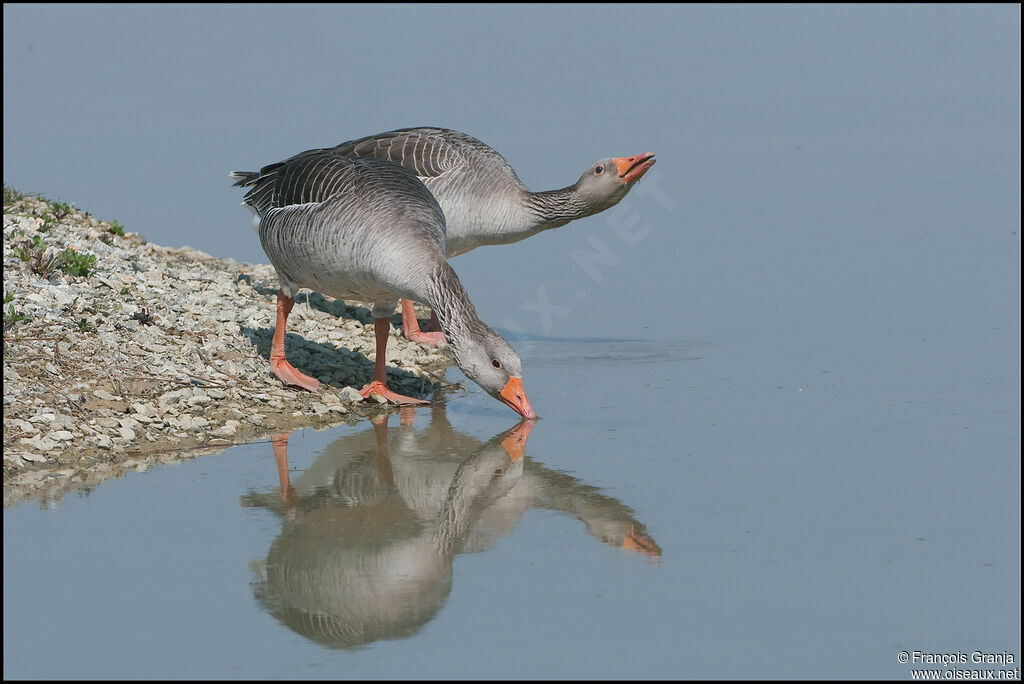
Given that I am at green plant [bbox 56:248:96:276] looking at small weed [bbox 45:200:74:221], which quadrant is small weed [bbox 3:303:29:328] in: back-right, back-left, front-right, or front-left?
back-left

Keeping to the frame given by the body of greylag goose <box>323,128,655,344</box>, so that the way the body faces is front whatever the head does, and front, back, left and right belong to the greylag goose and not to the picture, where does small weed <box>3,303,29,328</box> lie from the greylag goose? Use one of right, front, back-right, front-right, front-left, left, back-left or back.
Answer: back-right

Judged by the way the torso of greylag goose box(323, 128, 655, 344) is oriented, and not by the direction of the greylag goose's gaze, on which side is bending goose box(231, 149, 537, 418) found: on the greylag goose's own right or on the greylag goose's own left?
on the greylag goose's own right

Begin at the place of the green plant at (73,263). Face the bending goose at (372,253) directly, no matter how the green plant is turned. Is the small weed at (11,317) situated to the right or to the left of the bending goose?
right

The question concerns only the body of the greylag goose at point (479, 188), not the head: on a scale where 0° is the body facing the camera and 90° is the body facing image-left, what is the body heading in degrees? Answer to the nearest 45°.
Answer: approximately 270°

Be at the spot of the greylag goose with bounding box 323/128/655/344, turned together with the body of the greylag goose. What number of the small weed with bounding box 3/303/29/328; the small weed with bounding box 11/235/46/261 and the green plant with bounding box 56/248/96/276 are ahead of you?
0

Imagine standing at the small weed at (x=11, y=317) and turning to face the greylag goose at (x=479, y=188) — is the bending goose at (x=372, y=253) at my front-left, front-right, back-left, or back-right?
front-right

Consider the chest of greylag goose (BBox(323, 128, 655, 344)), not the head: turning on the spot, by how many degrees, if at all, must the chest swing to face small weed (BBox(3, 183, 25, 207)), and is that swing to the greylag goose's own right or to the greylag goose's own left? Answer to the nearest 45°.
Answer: approximately 180°

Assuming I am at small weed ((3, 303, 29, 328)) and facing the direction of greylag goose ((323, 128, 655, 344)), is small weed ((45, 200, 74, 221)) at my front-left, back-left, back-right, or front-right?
front-left

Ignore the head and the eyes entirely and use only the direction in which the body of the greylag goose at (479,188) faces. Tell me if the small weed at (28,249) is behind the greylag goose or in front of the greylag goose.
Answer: behind

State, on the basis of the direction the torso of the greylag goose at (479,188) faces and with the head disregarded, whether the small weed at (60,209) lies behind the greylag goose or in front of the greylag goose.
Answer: behind

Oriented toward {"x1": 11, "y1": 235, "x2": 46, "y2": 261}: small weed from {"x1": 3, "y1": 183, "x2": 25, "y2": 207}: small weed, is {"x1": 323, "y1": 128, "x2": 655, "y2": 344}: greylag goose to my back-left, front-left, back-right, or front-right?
front-left
